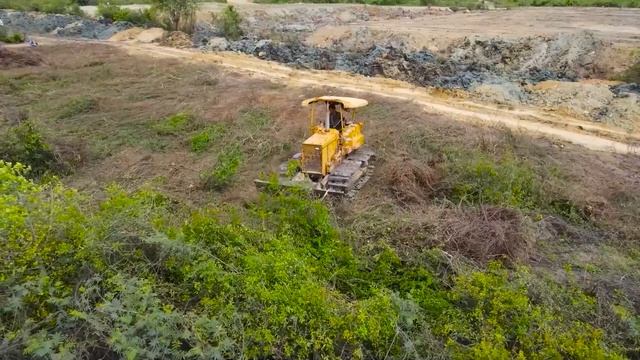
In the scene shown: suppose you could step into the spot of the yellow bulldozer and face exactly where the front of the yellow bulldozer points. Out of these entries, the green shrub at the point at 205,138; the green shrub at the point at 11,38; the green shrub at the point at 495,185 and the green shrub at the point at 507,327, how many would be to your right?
2

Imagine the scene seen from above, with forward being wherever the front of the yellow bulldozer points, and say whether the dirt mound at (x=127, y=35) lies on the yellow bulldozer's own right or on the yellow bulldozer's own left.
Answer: on the yellow bulldozer's own right

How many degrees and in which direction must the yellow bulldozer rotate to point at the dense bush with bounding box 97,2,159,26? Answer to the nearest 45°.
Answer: approximately 90° to its right

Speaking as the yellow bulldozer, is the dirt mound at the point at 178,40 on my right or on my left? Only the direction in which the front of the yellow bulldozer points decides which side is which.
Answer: on my right

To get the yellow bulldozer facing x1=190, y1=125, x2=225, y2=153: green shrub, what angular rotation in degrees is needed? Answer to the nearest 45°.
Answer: approximately 90° to its right

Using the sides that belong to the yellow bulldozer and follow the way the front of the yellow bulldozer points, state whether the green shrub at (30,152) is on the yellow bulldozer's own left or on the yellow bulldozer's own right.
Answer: on the yellow bulldozer's own right

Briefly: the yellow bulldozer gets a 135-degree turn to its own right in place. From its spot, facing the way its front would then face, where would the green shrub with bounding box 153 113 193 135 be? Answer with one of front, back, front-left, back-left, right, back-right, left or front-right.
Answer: front-left

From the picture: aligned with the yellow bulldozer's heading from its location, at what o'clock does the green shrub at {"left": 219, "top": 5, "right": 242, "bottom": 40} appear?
The green shrub is roughly at 4 o'clock from the yellow bulldozer.

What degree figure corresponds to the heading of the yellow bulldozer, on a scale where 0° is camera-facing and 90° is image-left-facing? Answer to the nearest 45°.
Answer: approximately 45°

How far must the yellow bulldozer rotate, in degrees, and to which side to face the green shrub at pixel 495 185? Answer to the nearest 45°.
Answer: approximately 135° to its left

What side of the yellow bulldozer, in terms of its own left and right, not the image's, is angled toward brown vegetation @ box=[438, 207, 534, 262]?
left

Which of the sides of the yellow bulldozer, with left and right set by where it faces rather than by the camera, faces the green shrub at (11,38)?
right

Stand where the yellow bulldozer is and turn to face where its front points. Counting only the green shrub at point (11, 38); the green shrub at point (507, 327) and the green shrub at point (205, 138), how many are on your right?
2

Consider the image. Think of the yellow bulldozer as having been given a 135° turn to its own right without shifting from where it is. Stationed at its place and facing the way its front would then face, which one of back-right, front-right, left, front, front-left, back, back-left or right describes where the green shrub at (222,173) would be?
left

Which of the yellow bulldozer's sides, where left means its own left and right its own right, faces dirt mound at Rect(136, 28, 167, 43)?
right

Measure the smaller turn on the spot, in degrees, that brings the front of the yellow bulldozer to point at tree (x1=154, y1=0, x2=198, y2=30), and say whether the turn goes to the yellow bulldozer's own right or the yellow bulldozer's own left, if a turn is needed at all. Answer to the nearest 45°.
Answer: approximately 135° to the yellow bulldozer's own right
